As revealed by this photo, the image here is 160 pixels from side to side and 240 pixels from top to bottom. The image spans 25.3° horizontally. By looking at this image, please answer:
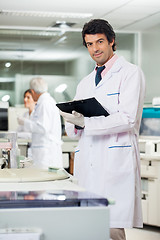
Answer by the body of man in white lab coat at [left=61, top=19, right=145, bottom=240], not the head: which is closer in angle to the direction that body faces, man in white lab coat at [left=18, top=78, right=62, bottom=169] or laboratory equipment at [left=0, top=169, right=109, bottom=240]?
the laboratory equipment

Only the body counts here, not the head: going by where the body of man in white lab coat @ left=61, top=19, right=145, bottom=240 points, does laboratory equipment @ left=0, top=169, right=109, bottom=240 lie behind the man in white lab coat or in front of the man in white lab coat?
in front

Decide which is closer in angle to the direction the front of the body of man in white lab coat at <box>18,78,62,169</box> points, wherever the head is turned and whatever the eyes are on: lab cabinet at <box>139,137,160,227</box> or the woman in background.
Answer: the woman in background

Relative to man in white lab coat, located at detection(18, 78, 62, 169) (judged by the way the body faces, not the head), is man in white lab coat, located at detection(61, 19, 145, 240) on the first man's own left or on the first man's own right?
on the first man's own left

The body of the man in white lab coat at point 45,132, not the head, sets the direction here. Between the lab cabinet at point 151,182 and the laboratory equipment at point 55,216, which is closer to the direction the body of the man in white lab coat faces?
the laboratory equipment

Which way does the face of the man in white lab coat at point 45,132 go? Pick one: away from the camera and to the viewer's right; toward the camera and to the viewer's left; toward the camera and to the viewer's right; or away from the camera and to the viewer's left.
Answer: away from the camera and to the viewer's left

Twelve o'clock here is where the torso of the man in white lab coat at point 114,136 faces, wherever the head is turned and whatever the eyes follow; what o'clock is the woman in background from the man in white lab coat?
The woman in background is roughly at 4 o'clock from the man in white lab coat.

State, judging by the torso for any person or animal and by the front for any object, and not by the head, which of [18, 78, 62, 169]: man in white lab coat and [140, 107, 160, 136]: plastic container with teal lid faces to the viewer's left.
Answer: the man in white lab coat

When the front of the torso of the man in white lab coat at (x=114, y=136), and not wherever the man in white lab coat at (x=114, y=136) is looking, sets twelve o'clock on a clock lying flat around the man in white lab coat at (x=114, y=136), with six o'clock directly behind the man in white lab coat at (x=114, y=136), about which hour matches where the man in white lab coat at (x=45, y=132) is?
the man in white lab coat at (x=45, y=132) is roughly at 4 o'clock from the man in white lab coat at (x=114, y=136).

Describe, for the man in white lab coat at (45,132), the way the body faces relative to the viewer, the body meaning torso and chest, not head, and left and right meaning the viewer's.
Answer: facing to the left of the viewer
